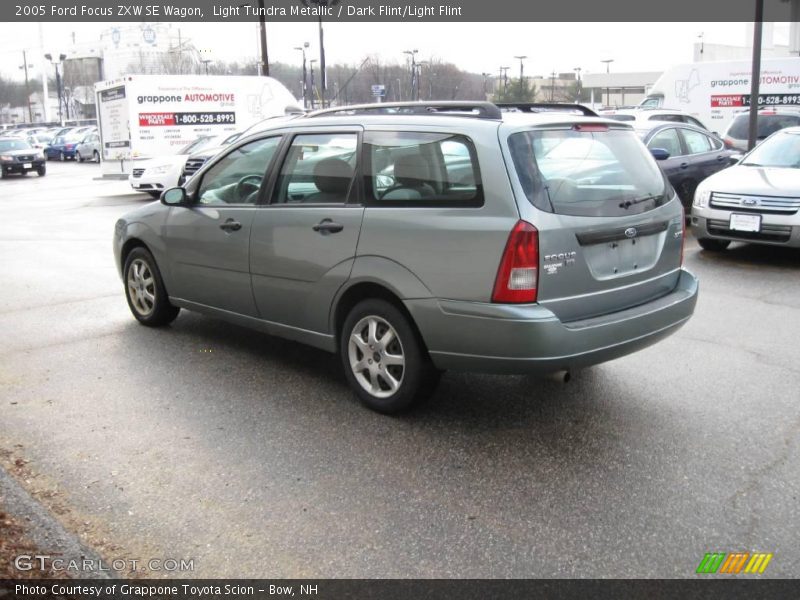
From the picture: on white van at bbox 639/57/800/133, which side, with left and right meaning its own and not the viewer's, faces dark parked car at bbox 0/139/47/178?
front

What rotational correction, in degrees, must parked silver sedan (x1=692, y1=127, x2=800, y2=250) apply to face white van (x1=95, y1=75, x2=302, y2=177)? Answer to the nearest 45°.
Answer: approximately 90° to its right

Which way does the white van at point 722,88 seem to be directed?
to the viewer's left

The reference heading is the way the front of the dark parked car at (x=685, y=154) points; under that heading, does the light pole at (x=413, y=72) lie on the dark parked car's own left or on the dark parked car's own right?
on the dark parked car's own right

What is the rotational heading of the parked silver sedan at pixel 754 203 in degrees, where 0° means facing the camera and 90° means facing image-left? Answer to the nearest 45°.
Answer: approximately 45°

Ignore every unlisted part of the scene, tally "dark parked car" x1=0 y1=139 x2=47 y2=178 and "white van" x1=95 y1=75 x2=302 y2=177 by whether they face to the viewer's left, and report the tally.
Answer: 0

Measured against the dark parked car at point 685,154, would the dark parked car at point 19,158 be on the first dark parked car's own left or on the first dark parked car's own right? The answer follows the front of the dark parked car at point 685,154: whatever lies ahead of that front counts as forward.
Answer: on the first dark parked car's own right

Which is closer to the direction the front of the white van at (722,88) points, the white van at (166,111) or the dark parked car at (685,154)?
the white van

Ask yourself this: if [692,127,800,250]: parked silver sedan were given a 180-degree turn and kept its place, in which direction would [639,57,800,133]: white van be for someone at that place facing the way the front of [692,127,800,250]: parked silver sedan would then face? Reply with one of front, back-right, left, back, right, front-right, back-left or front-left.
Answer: front-left

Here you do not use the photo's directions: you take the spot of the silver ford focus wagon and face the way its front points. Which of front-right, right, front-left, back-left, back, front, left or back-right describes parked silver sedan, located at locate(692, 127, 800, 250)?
right

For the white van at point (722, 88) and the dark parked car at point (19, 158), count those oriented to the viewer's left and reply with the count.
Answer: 1

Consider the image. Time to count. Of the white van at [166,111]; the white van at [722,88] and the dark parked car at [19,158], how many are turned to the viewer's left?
1
